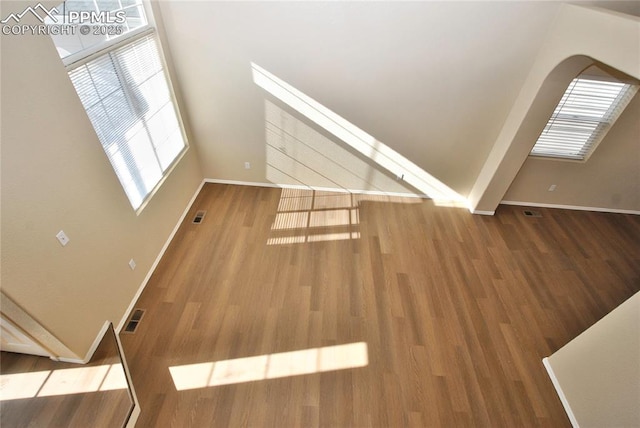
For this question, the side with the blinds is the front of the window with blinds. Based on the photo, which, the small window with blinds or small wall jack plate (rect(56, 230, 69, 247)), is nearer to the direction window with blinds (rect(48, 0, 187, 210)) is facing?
the small window with blinds

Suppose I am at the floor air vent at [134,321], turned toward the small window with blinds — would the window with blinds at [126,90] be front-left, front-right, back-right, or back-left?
front-left

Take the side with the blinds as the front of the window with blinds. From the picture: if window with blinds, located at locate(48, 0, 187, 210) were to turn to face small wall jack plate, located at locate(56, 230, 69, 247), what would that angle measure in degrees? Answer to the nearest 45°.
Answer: approximately 90° to its right
